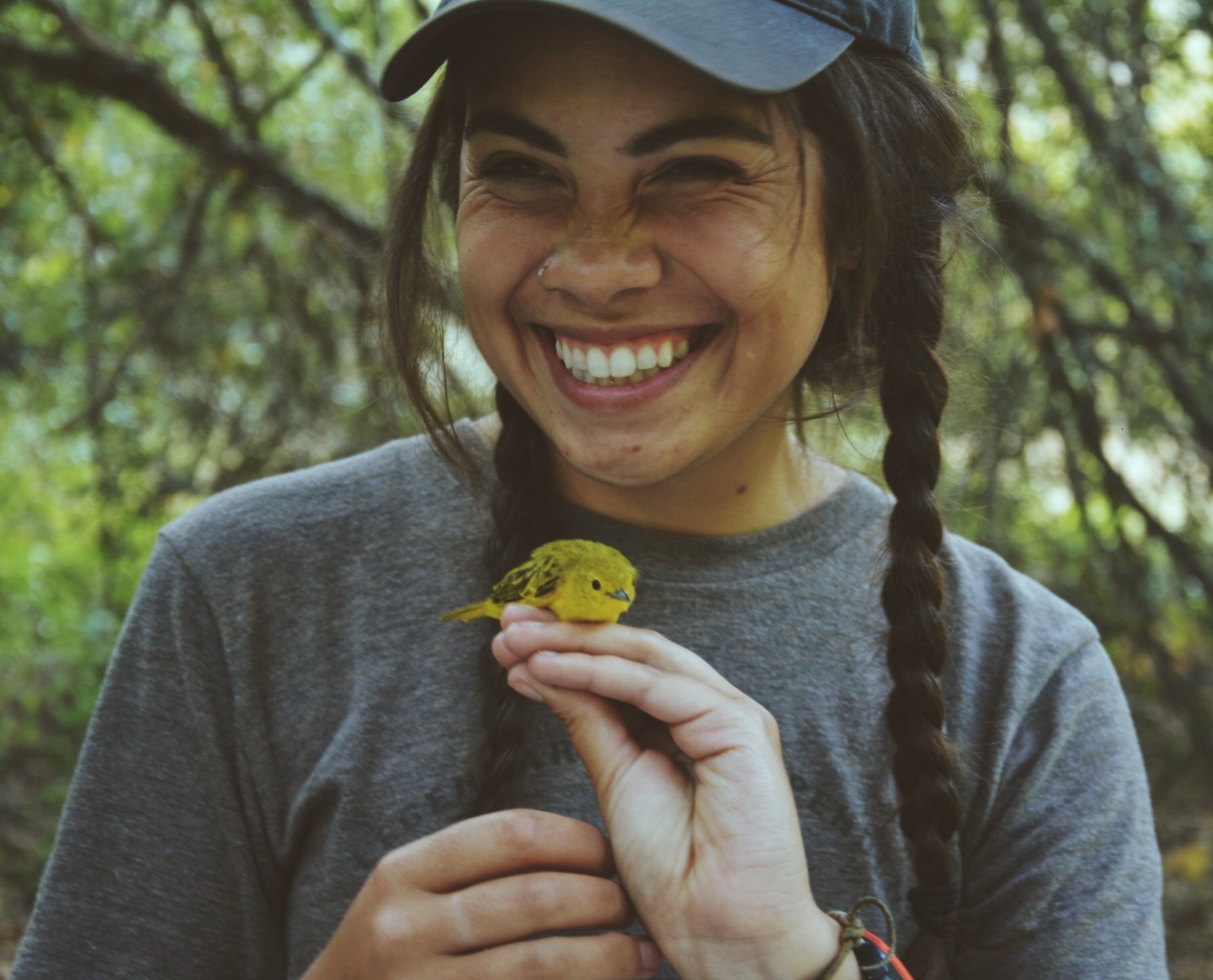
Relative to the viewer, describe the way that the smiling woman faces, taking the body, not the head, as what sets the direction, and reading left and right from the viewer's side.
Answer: facing the viewer
